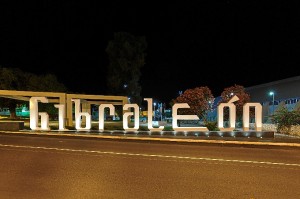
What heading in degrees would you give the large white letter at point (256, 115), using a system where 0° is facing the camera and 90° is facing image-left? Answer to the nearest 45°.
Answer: approximately 0°

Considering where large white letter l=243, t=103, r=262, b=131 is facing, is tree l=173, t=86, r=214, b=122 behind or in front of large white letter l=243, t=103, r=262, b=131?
behind

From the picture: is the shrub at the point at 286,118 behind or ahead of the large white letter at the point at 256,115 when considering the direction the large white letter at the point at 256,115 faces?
behind
